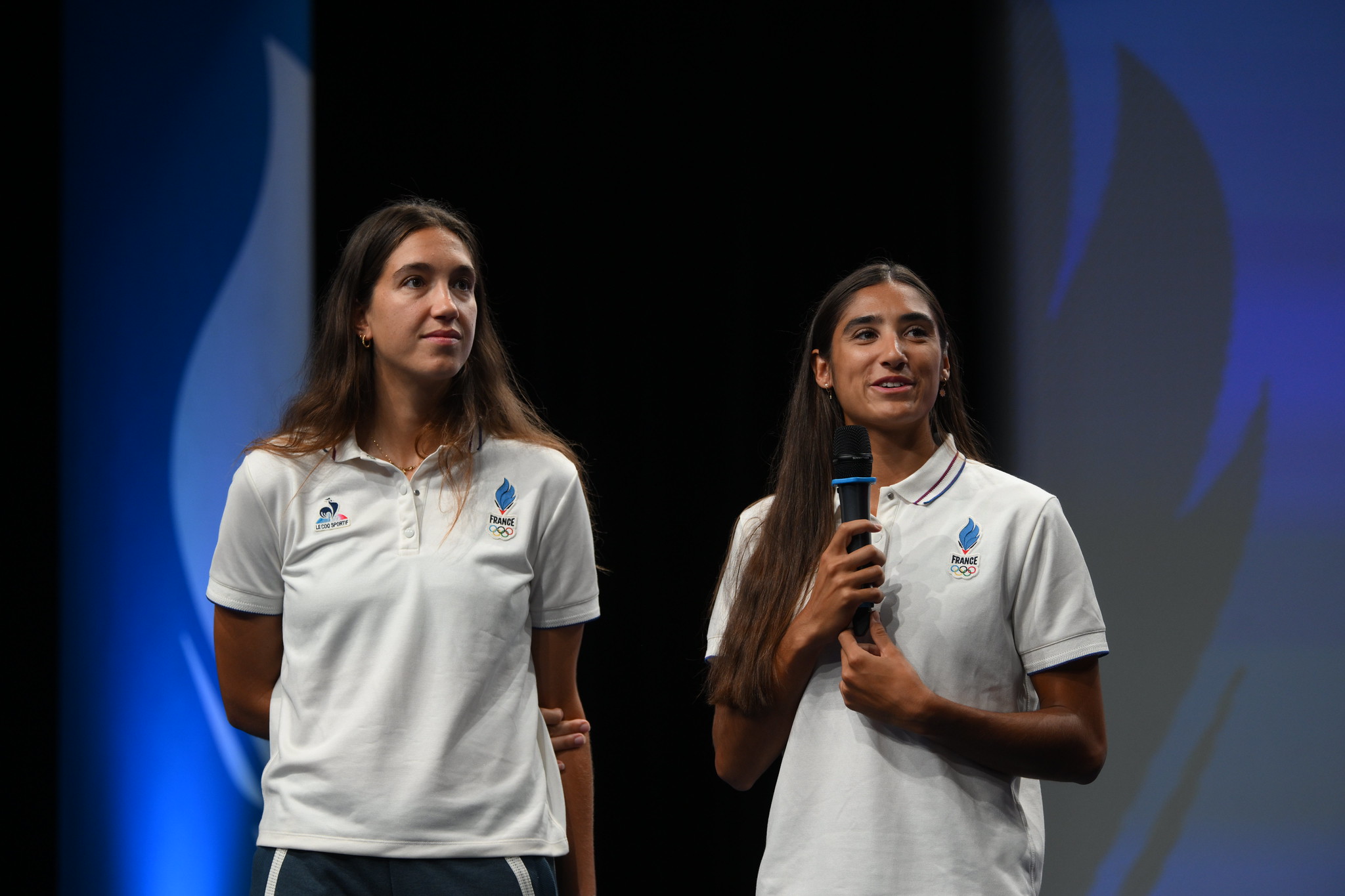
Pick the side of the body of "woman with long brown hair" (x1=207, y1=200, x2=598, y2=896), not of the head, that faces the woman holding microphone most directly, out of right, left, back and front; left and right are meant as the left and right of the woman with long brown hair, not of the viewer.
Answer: left

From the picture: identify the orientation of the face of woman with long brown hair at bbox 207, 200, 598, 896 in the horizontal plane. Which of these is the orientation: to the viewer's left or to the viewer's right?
to the viewer's right

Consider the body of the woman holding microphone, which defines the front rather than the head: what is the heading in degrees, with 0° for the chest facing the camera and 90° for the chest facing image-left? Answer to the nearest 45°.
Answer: approximately 0°

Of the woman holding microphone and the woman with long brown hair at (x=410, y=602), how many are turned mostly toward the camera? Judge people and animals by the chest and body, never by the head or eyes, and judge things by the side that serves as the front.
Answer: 2

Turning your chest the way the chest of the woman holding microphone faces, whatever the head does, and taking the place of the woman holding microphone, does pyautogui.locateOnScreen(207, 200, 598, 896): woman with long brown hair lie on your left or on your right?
on your right

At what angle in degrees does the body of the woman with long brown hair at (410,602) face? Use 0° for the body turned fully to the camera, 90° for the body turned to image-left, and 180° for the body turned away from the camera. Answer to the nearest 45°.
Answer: approximately 0°
